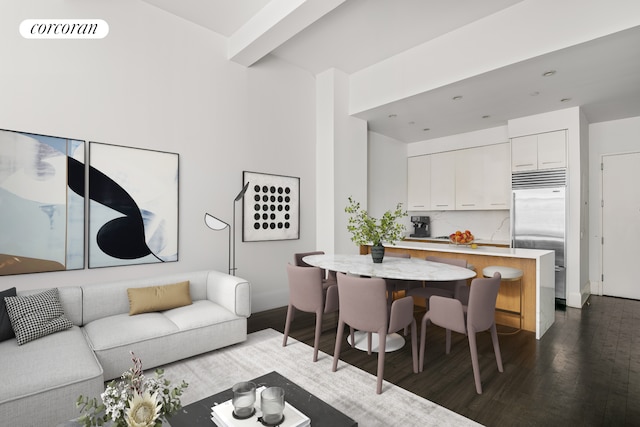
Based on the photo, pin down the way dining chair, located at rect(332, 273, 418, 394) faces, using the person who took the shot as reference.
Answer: facing away from the viewer and to the right of the viewer

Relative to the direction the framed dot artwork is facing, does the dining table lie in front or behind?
in front

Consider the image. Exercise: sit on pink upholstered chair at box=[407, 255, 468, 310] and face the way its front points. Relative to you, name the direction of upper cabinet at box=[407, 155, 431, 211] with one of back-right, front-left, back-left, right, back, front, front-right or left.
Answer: back-right

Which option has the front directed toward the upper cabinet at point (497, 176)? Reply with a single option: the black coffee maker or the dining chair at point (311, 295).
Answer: the dining chair

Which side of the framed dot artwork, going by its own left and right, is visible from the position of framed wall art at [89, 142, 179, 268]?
right

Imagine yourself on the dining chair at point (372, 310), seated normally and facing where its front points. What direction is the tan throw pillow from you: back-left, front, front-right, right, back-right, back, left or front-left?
back-left

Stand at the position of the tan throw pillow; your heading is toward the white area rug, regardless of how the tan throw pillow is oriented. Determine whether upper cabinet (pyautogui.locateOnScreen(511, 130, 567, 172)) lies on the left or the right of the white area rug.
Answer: left

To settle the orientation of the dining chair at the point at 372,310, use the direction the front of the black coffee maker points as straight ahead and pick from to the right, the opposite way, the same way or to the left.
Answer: the opposite way

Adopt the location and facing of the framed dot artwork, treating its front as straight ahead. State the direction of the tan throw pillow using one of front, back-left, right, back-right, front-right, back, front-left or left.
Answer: right

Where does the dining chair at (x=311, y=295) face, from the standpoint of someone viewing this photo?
facing away from the viewer and to the right of the viewer

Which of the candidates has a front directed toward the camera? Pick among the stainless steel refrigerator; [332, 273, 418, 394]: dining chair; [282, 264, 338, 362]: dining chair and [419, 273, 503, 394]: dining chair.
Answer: the stainless steel refrigerator
